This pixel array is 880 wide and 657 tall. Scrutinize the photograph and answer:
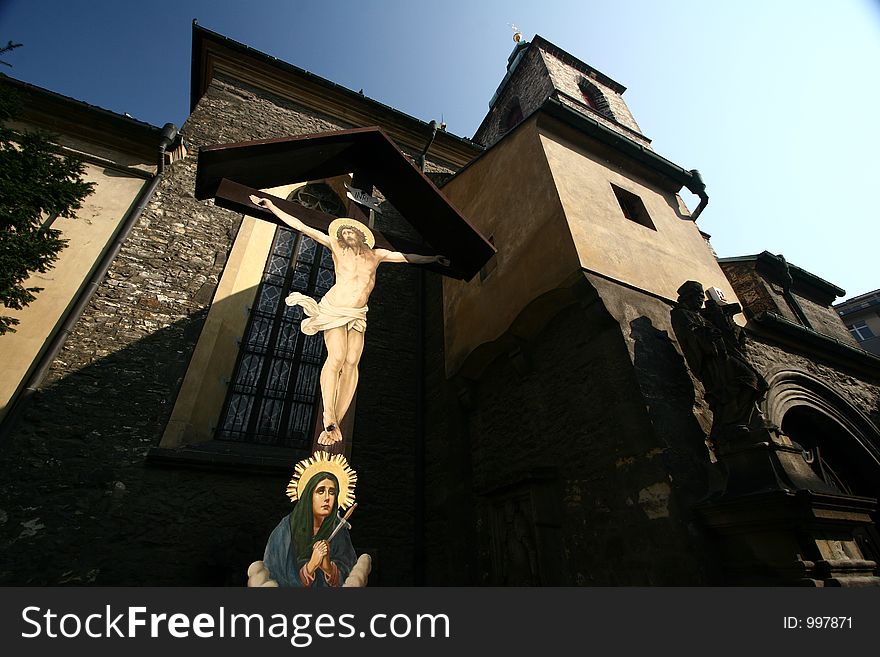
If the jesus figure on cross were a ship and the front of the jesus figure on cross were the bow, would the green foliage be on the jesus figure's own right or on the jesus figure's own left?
on the jesus figure's own right

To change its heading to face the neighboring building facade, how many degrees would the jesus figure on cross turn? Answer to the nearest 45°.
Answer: approximately 90° to its left

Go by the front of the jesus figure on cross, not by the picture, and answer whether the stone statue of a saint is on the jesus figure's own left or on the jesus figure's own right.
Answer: on the jesus figure's own left

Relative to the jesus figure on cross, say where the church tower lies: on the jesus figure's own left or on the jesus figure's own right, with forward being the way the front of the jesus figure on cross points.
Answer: on the jesus figure's own left

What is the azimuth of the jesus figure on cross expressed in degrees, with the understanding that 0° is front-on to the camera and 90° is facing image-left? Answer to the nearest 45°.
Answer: approximately 0°
